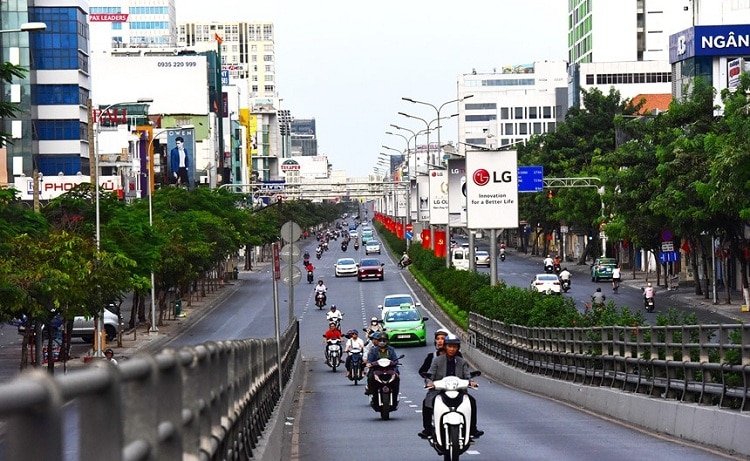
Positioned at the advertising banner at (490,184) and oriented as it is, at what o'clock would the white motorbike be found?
The white motorbike is roughly at 12 o'clock from the advertising banner.

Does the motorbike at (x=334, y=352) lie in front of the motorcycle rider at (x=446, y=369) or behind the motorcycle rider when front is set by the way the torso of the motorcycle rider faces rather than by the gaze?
behind

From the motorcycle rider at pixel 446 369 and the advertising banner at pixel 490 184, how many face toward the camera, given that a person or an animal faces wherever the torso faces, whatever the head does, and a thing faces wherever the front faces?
2

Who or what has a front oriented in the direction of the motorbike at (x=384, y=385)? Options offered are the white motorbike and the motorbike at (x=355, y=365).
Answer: the motorbike at (x=355, y=365)

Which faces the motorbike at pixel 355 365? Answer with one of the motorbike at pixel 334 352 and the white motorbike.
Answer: the motorbike at pixel 334 352

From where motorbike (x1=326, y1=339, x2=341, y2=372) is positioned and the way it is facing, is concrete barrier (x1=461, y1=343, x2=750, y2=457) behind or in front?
in front

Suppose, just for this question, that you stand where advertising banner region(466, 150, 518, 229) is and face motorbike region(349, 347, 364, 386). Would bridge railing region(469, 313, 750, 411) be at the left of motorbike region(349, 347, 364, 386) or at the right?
left

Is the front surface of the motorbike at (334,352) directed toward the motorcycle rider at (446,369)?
yes

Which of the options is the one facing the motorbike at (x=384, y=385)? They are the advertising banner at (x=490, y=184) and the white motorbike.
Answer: the advertising banner
